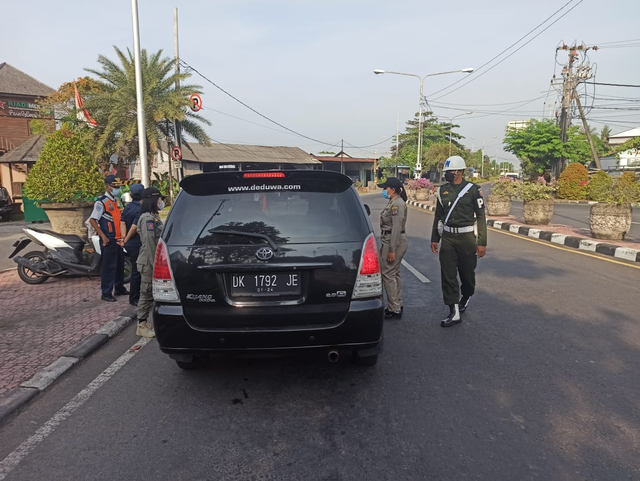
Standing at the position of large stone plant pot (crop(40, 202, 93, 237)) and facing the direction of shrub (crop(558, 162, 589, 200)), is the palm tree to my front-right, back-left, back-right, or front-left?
front-left

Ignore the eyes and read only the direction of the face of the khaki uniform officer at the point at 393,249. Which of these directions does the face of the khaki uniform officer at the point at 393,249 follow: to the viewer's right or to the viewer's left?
to the viewer's left

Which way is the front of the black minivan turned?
away from the camera

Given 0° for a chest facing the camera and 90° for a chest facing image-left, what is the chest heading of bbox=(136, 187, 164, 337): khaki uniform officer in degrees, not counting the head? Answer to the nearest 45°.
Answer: approximately 270°

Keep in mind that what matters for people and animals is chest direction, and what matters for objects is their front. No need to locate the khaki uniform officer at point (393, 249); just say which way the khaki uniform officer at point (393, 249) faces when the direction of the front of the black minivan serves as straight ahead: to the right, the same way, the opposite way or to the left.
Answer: to the left

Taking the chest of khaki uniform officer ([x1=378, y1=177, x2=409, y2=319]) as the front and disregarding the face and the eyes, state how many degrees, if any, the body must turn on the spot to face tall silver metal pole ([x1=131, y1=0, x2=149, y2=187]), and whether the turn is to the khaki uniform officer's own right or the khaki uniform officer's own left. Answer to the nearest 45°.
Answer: approximately 45° to the khaki uniform officer's own right

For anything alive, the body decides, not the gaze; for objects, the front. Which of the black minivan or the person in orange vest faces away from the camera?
the black minivan

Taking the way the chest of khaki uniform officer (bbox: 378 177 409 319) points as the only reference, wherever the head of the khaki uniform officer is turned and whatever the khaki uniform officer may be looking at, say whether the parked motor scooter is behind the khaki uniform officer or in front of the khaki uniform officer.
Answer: in front

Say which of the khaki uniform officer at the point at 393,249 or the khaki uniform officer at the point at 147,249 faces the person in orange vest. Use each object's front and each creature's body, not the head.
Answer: the khaki uniform officer at the point at 393,249

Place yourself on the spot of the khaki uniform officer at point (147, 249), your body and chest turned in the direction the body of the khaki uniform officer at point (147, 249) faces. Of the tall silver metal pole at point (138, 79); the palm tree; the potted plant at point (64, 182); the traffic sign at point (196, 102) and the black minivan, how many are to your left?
4

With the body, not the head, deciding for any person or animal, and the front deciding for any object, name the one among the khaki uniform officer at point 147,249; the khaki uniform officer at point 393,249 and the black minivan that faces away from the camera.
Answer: the black minivan

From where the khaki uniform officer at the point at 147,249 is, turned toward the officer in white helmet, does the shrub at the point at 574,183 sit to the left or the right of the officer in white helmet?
left

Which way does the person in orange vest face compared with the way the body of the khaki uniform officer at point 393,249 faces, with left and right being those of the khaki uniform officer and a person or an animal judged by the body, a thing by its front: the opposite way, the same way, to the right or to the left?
the opposite way
